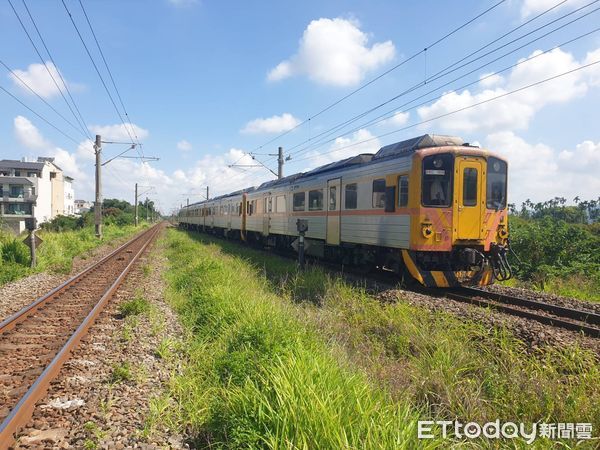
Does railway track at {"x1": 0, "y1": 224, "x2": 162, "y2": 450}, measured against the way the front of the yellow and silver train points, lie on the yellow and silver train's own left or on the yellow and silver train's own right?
on the yellow and silver train's own right

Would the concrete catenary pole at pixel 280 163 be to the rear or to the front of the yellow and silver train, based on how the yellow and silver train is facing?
to the rear

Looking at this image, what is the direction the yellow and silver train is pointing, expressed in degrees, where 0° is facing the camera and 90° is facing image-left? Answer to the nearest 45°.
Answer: approximately 315°
